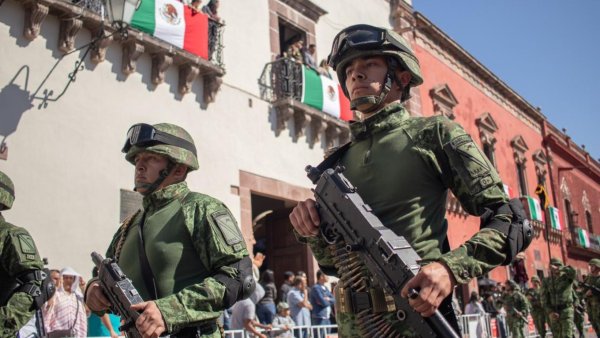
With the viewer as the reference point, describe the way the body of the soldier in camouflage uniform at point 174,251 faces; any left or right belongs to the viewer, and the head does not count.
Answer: facing the viewer and to the left of the viewer

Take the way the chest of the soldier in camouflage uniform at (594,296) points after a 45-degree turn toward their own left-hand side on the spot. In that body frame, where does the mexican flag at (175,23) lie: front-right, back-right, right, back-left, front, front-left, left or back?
front-right

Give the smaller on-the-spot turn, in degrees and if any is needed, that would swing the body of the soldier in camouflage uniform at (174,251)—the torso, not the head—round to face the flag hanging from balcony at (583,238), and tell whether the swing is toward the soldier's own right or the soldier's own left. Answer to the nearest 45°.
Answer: approximately 180°

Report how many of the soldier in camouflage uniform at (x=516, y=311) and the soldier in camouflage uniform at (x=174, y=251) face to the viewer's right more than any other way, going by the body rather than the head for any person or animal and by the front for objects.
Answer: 0

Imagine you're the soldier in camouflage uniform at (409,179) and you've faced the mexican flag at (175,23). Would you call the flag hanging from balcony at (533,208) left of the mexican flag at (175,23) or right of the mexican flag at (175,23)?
right

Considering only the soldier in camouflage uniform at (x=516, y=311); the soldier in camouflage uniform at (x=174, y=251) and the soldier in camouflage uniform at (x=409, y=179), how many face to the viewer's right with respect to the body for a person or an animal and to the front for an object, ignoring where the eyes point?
0

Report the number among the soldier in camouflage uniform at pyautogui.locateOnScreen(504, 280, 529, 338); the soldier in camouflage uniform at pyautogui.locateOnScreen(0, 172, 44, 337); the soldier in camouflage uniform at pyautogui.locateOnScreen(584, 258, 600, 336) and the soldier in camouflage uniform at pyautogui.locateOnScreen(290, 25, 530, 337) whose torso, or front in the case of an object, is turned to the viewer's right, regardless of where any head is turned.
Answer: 0

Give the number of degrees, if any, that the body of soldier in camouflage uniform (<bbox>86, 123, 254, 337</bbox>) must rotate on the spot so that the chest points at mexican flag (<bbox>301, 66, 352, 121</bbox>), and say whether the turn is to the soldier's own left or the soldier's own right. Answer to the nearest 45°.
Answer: approximately 135° to the soldier's own right

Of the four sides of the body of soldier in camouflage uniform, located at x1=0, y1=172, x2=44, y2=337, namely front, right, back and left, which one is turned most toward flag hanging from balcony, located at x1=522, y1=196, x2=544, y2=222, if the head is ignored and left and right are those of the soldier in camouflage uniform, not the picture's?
back

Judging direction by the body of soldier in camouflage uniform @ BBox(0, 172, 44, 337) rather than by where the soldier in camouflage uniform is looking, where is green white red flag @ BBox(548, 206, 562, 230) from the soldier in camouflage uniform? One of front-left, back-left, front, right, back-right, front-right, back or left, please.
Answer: back

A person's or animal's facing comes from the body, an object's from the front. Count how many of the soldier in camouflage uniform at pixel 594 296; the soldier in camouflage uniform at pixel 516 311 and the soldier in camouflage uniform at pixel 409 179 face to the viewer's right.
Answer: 0

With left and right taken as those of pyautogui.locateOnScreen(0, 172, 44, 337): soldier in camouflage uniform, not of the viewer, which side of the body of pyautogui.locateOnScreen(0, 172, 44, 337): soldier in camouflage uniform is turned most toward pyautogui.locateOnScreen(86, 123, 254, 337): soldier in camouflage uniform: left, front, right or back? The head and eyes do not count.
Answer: left

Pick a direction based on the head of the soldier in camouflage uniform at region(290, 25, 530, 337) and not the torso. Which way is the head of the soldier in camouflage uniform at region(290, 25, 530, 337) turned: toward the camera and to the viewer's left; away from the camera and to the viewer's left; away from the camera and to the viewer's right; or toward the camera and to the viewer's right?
toward the camera and to the viewer's left

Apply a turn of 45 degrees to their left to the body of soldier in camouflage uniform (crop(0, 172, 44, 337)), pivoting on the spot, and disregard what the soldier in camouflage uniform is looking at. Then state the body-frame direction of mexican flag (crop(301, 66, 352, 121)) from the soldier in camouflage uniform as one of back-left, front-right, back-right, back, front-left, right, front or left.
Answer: back-left

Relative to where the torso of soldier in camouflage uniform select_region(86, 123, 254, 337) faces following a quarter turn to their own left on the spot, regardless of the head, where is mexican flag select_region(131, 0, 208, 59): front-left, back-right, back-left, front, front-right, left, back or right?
back-left
